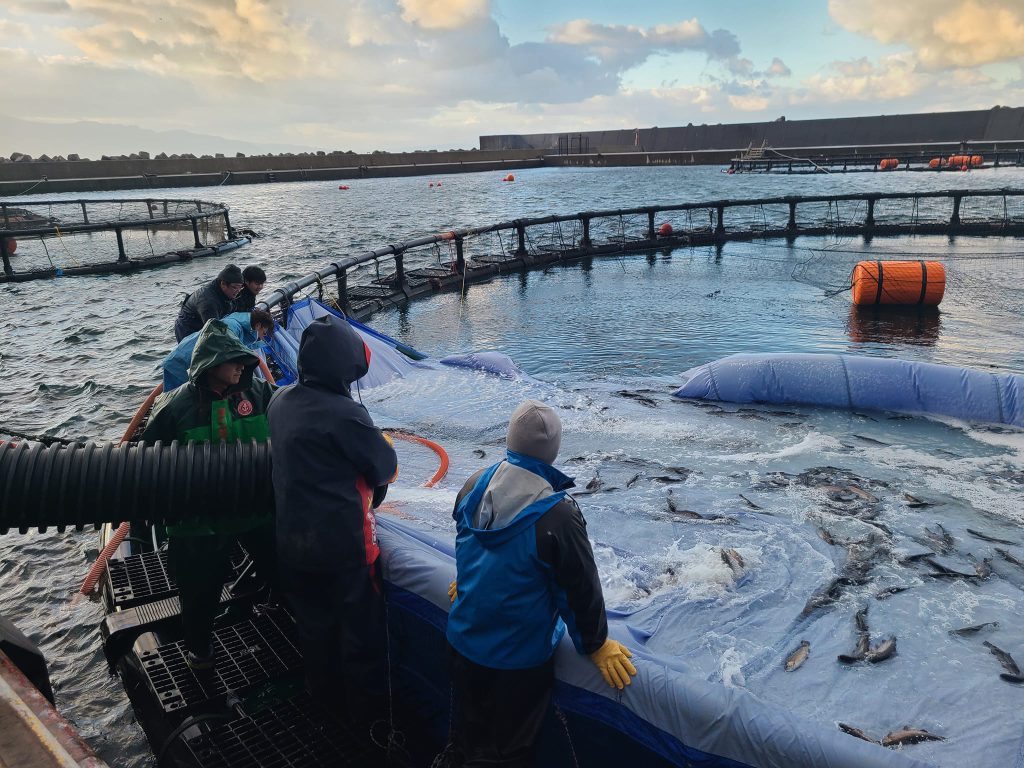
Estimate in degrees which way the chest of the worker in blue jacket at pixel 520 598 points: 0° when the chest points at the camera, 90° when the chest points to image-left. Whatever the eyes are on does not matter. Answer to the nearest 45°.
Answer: approximately 225°

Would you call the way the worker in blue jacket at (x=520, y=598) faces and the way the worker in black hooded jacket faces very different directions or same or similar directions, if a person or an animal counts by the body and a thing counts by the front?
same or similar directions

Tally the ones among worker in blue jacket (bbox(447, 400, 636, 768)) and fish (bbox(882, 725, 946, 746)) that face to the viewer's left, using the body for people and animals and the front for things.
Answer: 1

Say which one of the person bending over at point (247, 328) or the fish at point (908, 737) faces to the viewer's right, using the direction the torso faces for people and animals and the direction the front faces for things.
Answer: the person bending over

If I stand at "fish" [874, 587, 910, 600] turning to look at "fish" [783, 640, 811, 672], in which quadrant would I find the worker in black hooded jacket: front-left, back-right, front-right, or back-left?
front-right

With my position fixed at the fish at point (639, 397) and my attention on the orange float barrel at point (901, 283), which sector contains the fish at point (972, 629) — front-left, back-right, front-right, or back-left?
back-right

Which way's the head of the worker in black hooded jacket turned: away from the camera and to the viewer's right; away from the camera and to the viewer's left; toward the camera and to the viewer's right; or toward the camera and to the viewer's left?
away from the camera and to the viewer's right

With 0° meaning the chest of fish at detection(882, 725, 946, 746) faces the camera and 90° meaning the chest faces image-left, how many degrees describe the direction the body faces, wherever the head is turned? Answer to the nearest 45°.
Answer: approximately 90°

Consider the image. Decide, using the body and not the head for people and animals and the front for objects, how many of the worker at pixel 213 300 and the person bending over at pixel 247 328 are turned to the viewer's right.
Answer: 2

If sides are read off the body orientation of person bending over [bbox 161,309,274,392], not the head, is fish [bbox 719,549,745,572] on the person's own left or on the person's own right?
on the person's own right

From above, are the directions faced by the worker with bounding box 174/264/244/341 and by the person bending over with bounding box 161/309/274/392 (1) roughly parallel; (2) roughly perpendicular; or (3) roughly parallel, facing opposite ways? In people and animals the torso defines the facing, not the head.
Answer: roughly parallel

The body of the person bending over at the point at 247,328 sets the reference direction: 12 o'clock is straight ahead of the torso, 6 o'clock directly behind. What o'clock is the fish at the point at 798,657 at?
The fish is roughly at 2 o'clock from the person bending over.

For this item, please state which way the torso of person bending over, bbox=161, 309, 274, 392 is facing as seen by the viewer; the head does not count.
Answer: to the viewer's right

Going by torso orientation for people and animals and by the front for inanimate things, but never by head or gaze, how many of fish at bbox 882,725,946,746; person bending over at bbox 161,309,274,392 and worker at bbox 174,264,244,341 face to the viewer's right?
2

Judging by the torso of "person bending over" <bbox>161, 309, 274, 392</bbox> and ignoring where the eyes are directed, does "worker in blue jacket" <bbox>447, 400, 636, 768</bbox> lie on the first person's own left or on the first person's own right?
on the first person's own right

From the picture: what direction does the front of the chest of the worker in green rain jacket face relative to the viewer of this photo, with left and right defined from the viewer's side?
facing the viewer and to the right of the viewer
